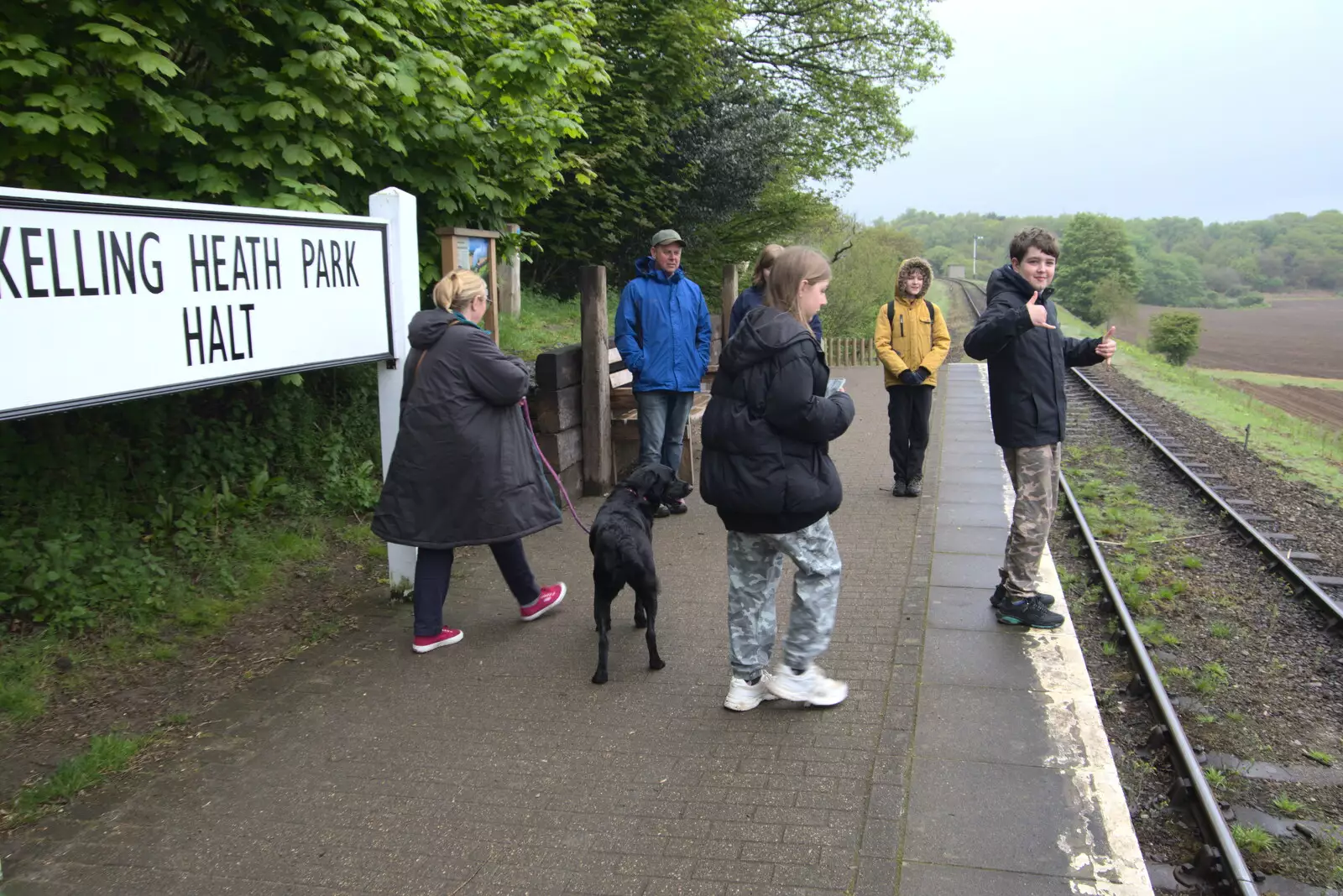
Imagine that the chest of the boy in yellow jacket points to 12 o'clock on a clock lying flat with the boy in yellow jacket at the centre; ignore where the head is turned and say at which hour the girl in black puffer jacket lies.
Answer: The girl in black puffer jacket is roughly at 12 o'clock from the boy in yellow jacket.

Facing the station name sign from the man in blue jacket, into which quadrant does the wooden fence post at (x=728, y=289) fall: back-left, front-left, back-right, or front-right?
back-right

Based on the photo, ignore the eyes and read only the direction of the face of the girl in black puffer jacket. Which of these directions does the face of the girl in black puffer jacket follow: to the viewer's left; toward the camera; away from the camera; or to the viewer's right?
to the viewer's right

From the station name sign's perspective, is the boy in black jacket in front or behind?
in front

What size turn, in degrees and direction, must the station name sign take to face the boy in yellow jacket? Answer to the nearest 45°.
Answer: approximately 45° to its left

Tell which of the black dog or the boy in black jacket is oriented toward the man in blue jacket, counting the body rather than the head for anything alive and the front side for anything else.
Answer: the black dog

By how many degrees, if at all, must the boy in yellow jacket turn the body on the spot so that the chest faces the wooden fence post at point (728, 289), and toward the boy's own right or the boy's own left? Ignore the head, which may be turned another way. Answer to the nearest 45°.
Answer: approximately 135° to the boy's own right

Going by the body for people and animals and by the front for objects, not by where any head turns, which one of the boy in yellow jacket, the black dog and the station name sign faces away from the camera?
the black dog

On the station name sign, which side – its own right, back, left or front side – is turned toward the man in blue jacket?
left

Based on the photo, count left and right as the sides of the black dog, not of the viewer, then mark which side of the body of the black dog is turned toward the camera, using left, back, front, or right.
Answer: back

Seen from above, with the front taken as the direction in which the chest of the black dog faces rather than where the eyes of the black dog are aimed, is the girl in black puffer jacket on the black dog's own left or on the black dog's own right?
on the black dog's own right

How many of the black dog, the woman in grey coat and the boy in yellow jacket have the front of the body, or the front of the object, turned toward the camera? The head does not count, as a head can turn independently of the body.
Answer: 1

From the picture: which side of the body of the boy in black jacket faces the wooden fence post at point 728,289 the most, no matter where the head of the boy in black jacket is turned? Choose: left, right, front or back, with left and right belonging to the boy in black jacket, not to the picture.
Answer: back

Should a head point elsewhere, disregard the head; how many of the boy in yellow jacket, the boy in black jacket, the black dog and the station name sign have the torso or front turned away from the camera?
1

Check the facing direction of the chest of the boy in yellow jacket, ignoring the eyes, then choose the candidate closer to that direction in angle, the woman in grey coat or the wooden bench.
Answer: the woman in grey coat

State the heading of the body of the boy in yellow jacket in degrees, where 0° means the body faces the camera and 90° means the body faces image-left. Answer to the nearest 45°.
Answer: approximately 0°
